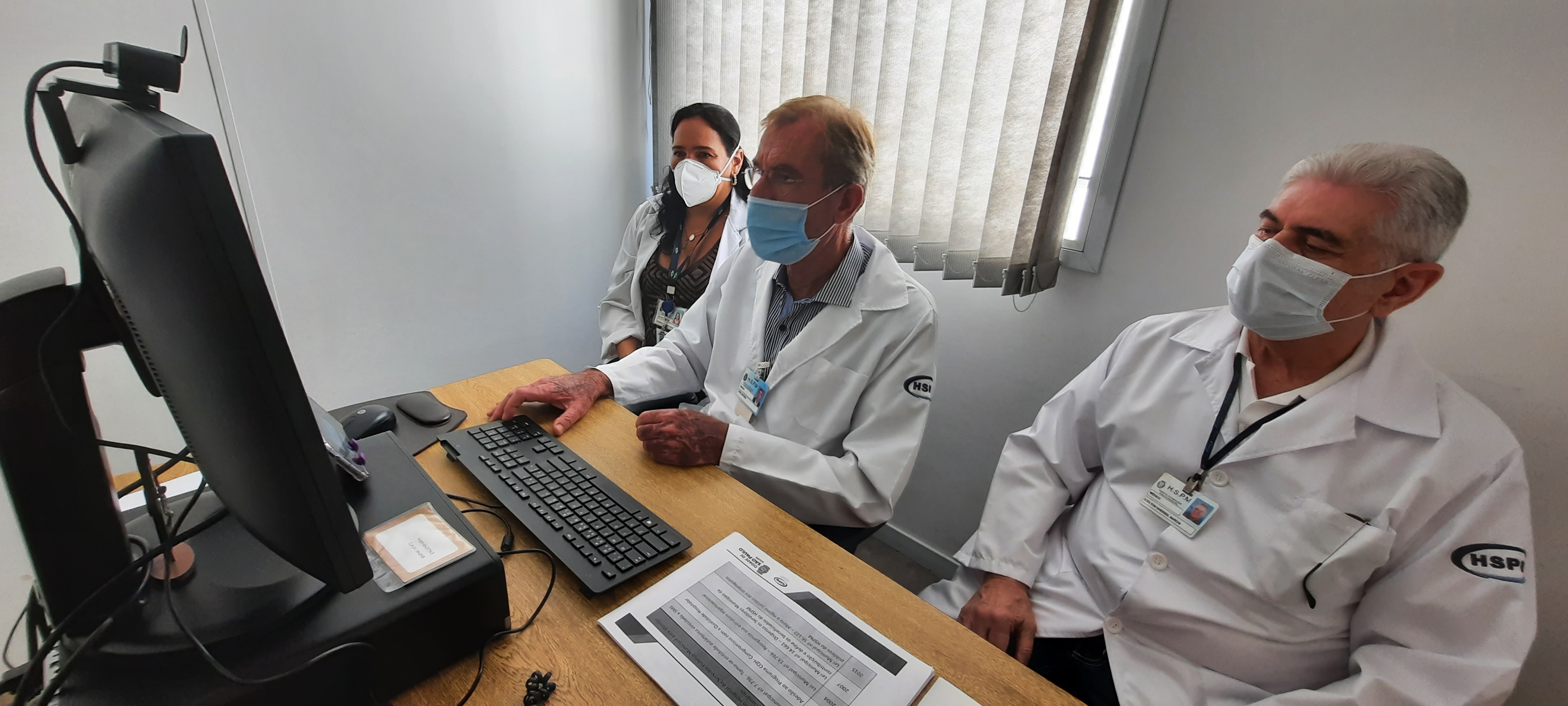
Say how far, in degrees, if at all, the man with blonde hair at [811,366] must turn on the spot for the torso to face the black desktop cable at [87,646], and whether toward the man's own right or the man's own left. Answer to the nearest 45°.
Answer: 0° — they already face it

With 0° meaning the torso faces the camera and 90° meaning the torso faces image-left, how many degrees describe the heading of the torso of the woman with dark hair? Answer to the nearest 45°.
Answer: approximately 45°

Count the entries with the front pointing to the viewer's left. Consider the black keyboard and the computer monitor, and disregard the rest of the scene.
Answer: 0

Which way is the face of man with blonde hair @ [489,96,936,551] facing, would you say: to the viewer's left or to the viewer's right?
to the viewer's left

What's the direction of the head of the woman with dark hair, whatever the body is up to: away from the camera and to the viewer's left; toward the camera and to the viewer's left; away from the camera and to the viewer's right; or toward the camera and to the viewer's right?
toward the camera and to the viewer's left

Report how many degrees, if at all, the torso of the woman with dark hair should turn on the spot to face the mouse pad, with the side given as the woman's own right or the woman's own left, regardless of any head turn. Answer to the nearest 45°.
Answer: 0° — they already face it

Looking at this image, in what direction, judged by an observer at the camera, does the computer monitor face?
facing away from the viewer and to the right of the viewer

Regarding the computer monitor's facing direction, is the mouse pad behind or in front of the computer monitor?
in front

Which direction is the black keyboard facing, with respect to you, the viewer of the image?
facing away from the viewer and to the right of the viewer

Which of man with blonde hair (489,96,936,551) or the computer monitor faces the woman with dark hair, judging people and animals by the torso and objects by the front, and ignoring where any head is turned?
the computer monitor

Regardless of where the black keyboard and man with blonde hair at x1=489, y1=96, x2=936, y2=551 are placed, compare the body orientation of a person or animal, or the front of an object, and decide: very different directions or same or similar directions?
very different directions

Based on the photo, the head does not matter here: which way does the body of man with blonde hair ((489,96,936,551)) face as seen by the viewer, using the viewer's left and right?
facing the viewer and to the left of the viewer
